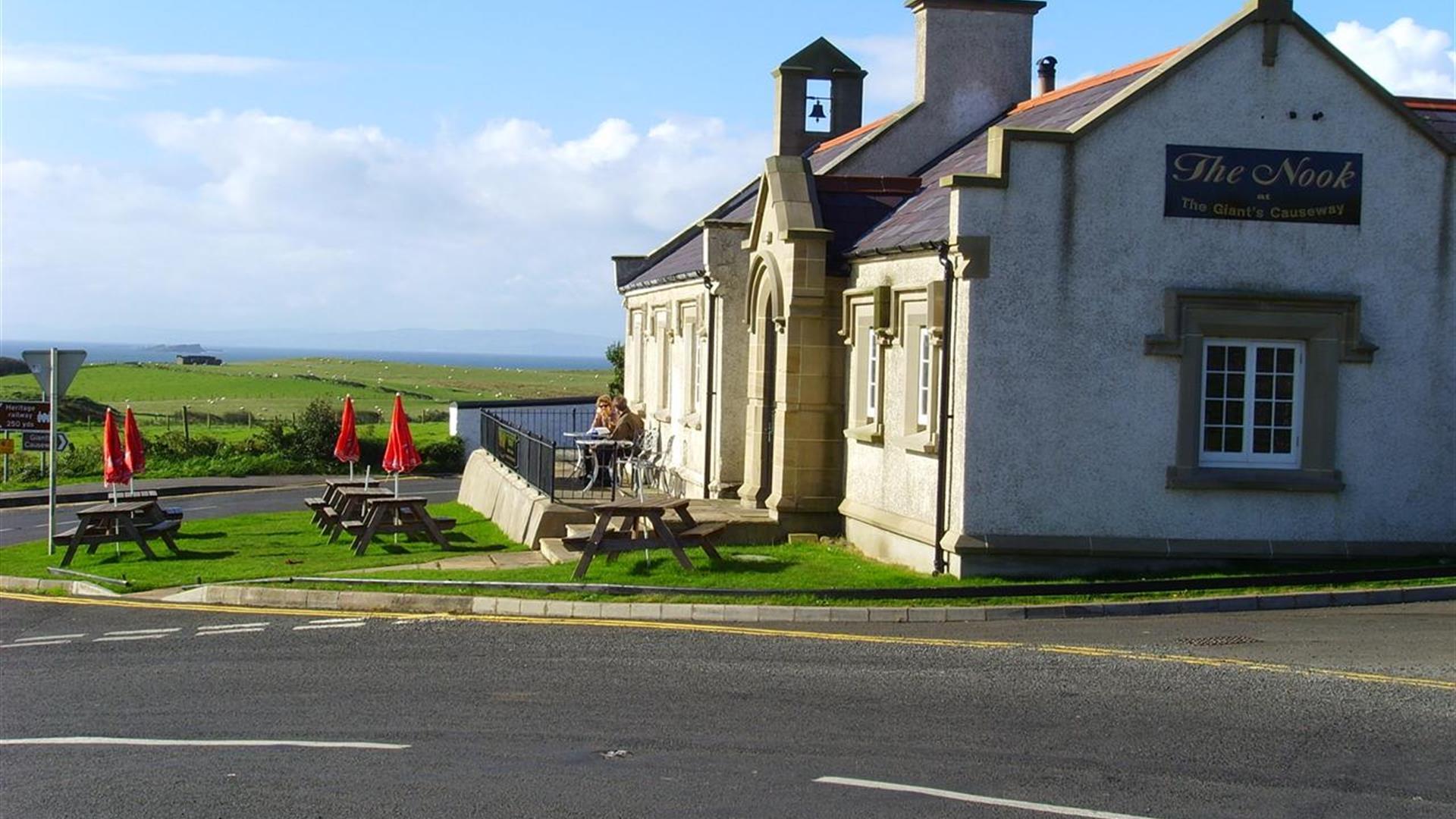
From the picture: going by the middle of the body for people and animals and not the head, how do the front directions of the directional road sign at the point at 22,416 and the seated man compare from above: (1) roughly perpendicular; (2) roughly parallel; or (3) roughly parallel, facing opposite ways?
roughly perpendicular

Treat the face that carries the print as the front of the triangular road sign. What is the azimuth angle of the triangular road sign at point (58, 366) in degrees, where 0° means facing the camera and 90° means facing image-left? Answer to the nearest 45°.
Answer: approximately 180°

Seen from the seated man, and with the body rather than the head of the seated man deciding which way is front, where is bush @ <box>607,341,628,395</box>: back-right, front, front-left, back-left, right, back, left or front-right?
right

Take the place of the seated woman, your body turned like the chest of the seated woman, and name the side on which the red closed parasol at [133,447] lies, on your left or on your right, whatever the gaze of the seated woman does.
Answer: on your right

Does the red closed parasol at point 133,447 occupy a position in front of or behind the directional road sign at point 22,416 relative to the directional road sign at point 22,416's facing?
in front

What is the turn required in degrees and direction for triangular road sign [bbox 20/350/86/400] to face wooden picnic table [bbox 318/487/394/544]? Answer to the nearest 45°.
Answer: approximately 90° to its right

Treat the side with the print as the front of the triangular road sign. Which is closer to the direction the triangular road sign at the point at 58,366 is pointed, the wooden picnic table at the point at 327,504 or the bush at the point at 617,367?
the bush

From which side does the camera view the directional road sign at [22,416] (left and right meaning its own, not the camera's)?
front

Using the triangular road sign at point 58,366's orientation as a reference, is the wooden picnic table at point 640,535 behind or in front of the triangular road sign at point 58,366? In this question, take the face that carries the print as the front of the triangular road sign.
behind

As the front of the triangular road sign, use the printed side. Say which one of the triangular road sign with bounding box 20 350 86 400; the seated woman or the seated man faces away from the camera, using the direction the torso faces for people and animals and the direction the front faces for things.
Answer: the triangular road sign

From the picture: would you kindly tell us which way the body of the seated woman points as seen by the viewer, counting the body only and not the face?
toward the camera

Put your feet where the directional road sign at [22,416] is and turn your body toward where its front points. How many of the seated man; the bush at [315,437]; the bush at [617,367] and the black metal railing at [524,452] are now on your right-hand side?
0

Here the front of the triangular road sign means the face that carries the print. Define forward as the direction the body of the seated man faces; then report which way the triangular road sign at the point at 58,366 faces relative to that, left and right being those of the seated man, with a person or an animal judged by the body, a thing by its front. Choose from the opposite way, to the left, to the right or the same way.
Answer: to the right

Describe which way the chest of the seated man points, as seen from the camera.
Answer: to the viewer's left

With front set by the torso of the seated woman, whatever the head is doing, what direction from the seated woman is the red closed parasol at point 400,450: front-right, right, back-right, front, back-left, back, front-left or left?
front-right
